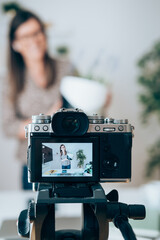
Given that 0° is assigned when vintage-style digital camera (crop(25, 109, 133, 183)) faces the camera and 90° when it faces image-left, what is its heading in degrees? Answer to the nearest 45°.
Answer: approximately 180°
